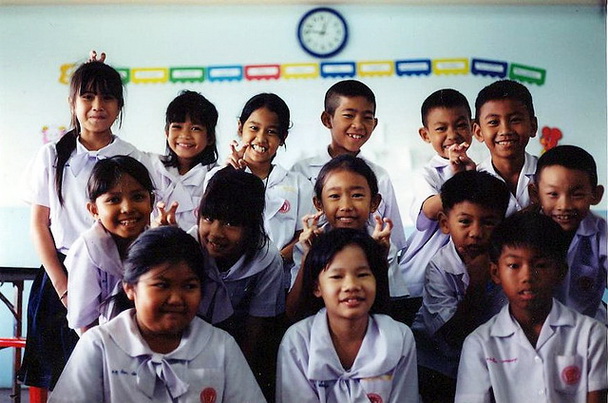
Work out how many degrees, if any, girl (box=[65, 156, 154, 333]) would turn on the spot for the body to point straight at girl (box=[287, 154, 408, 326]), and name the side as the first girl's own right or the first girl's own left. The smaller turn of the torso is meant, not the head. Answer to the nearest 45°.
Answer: approximately 45° to the first girl's own left

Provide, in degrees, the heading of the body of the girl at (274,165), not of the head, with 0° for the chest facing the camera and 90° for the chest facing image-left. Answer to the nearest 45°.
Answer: approximately 0°

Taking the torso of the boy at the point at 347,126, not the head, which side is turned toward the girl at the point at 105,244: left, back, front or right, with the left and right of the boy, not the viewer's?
right
